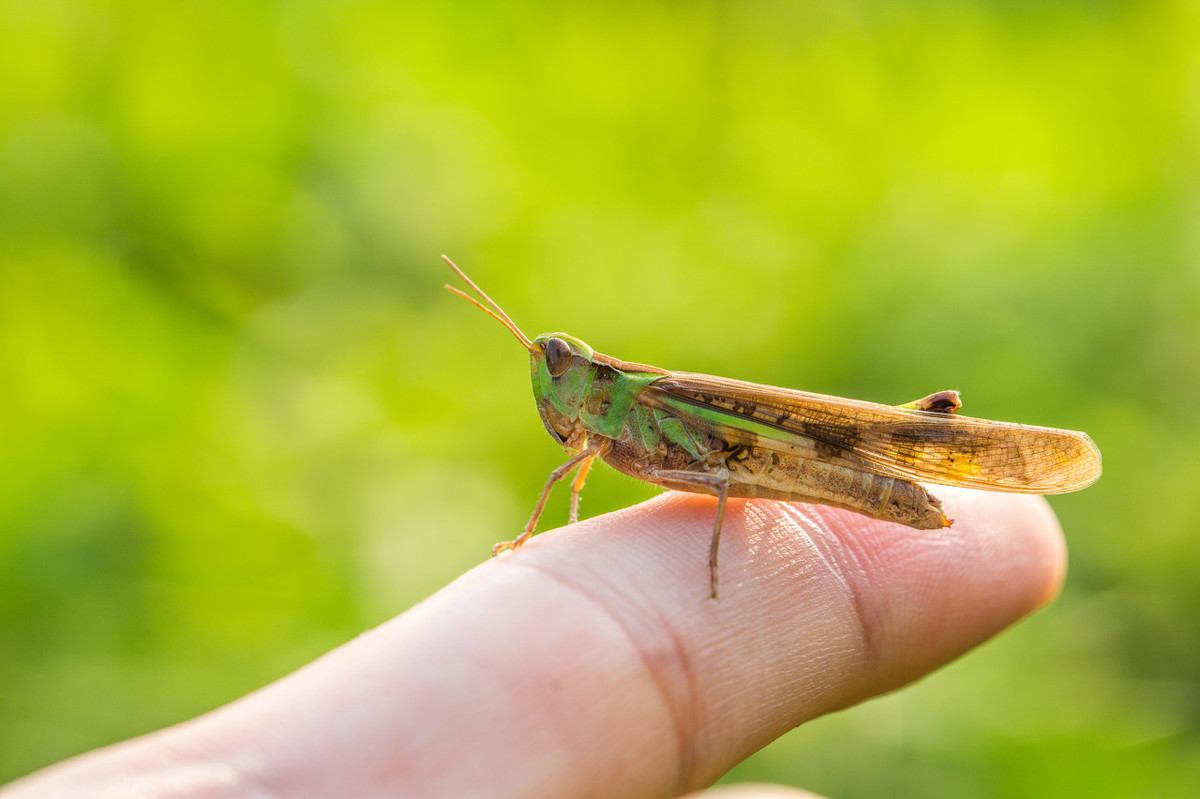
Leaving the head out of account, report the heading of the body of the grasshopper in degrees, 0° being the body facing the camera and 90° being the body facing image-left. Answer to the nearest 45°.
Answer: approximately 90°
